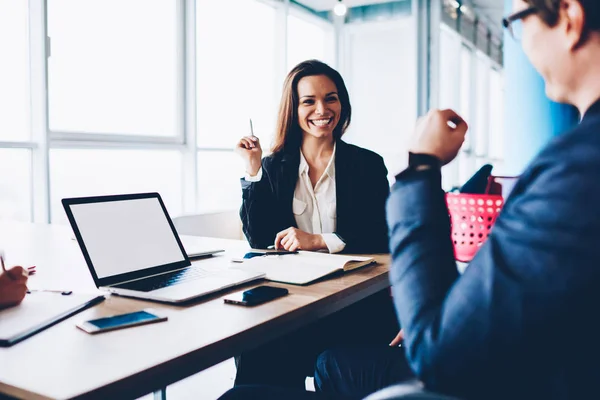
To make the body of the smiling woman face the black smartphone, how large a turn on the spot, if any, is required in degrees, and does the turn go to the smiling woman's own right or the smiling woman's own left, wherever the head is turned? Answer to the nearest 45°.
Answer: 0° — they already face it

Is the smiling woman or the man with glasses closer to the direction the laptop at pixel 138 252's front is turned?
the man with glasses

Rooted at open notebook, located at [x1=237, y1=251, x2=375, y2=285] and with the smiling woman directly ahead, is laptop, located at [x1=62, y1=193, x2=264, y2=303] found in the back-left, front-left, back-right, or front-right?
back-left

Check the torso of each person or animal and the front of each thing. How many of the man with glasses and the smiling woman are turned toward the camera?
1

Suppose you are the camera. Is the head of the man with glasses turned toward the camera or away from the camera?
away from the camera

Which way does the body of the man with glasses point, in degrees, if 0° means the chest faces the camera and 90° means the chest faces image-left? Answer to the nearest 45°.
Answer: approximately 135°

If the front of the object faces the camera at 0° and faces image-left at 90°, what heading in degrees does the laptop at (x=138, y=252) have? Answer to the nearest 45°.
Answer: approximately 315°
